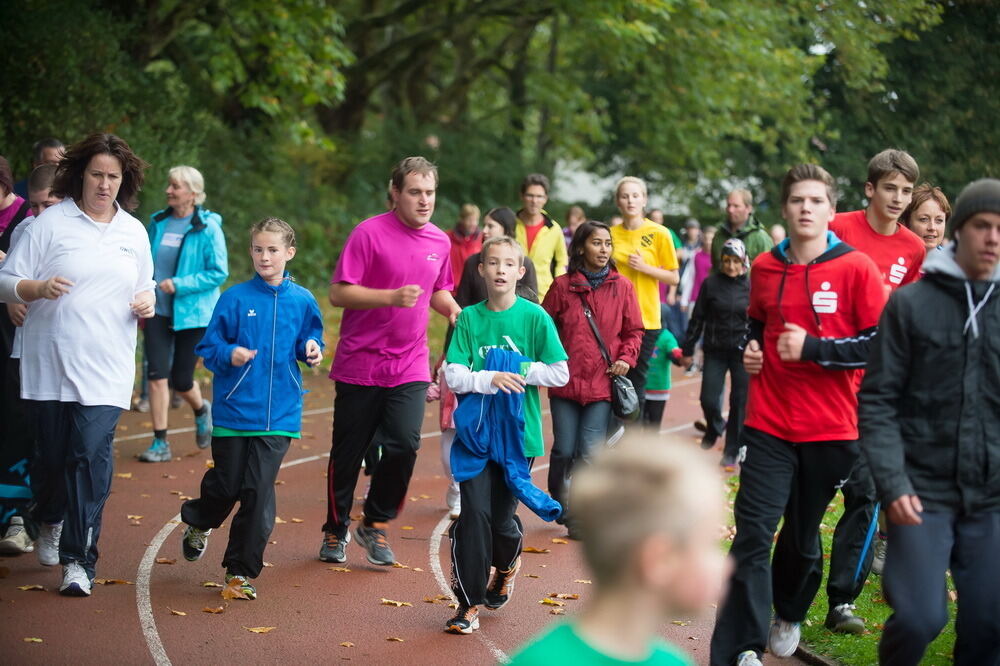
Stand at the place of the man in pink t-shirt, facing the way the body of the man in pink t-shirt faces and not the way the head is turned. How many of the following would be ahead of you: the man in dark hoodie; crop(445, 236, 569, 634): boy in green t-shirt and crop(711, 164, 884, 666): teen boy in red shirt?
3

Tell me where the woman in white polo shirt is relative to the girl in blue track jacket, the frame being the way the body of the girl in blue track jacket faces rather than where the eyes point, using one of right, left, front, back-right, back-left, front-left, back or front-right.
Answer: right

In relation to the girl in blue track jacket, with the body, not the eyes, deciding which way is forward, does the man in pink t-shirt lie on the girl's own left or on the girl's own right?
on the girl's own left

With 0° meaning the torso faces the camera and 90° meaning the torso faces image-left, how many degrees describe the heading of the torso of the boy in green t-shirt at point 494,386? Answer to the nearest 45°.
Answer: approximately 0°

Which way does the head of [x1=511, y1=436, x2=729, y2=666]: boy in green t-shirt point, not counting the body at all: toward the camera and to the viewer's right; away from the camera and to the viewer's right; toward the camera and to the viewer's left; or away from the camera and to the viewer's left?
away from the camera and to the viewer's right

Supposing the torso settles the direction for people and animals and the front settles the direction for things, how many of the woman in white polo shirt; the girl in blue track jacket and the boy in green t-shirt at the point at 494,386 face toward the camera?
3

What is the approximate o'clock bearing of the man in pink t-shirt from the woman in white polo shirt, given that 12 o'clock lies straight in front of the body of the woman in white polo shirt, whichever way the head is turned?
The man in pink t-shirt is roughly at 9 o'clock from the woman in white polo shirt.

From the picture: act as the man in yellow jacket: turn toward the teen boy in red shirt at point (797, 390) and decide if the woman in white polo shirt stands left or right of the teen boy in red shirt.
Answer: right

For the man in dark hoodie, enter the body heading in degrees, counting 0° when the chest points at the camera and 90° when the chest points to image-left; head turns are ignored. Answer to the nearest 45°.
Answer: approximately 315°

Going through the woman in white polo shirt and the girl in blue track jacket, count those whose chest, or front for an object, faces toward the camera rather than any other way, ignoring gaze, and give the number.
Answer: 2

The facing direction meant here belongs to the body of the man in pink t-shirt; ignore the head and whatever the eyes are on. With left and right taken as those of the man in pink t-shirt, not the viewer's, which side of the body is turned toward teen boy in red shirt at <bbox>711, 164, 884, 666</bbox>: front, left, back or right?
front
